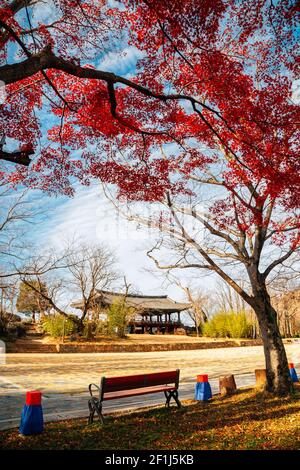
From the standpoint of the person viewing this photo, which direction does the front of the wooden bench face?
facing away from the viewer and to the left of the viewer

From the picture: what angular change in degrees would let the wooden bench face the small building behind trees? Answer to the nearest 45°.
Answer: approximately 45° to its right

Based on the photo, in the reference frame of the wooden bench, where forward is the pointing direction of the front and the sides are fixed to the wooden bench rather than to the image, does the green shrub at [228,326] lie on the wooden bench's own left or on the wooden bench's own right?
on the wooden bench's own right
